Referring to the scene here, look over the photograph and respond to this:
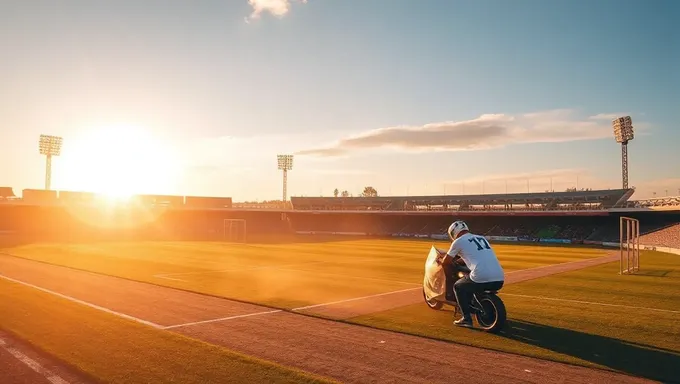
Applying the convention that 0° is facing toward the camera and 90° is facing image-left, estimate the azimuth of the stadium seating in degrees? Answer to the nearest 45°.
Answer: approximately 45°
